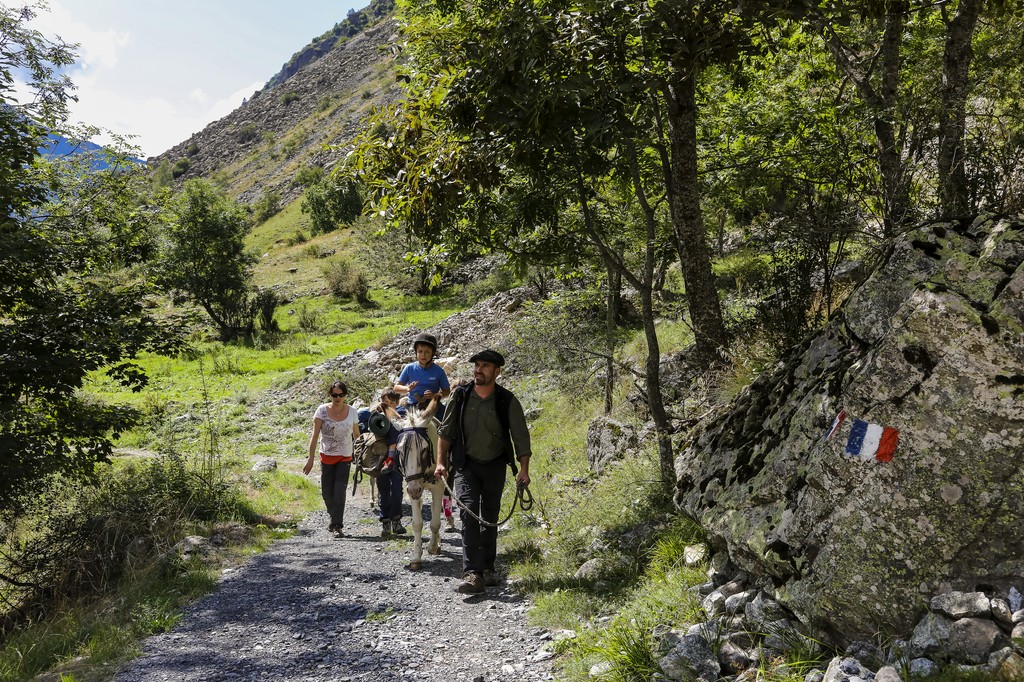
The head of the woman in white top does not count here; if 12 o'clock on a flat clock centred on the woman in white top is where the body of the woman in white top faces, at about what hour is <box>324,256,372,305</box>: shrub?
The shrub is roughly at 6 o'clock from the woman in white top.

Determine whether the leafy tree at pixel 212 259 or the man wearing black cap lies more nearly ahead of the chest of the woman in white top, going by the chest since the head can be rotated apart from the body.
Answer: the man wearing black cap

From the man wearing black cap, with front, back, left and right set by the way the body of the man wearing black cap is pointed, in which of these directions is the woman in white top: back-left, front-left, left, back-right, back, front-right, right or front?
back-right

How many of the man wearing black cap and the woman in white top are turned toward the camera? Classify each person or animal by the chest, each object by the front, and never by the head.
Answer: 2

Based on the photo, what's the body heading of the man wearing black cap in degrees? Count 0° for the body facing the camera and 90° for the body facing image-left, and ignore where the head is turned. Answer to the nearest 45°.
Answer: approximately 0°

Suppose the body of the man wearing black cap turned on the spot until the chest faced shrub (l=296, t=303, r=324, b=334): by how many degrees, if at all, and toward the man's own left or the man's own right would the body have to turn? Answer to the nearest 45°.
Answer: approximately 180°

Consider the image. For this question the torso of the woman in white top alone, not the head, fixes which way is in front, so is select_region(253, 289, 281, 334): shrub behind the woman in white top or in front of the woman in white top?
behind

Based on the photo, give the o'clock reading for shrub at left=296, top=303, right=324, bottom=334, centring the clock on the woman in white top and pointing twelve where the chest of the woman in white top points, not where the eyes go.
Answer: The shrub is roughly at 6 o'clock from the woman in white top.
